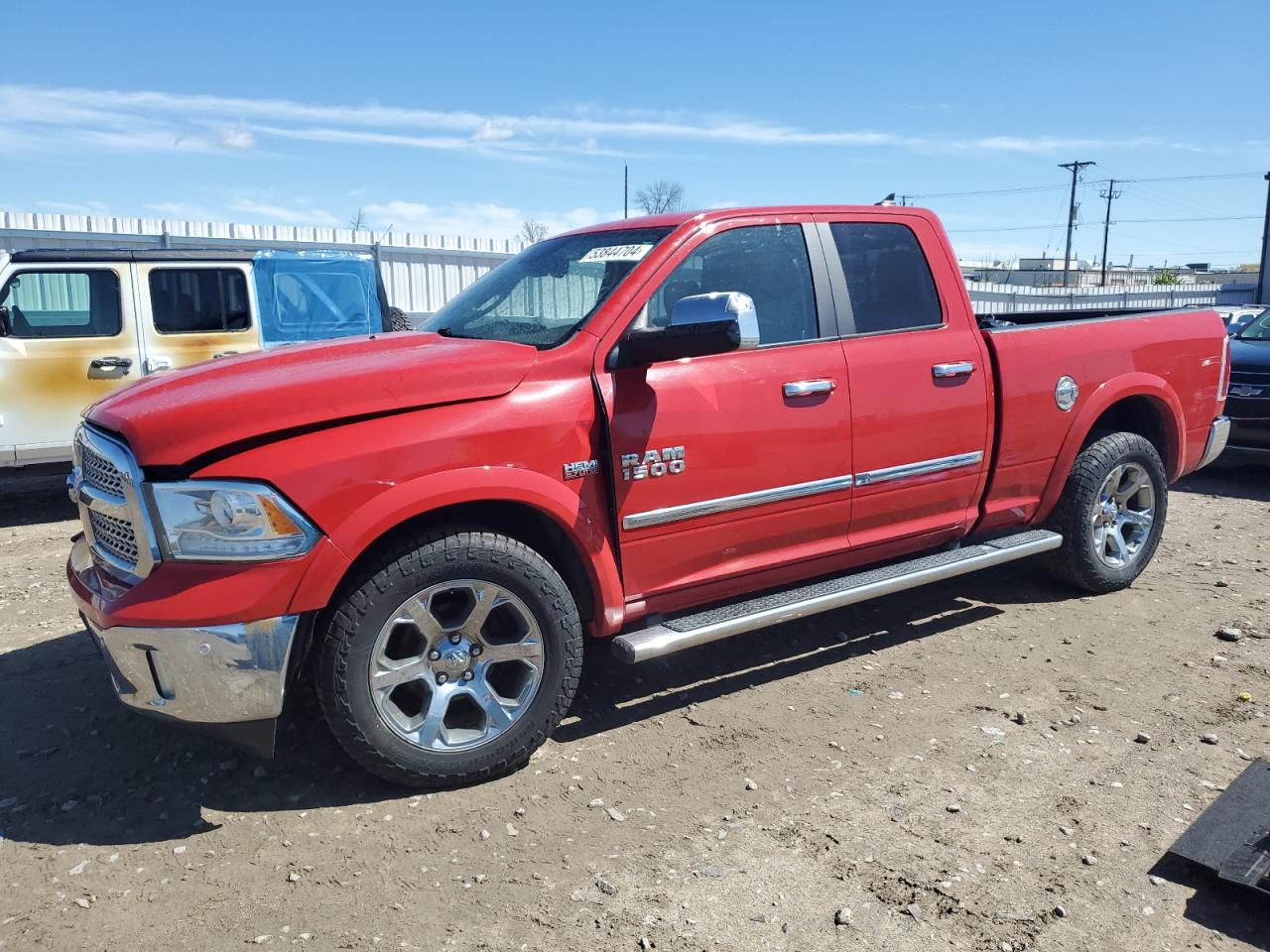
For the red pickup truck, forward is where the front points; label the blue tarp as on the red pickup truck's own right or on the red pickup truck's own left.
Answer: on the red pickup truck's own right

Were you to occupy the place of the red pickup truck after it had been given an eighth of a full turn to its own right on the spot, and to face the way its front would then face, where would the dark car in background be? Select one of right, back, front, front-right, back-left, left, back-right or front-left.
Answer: back-right

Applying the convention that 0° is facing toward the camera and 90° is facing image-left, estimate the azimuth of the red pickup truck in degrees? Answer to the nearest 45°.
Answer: approximately 45°

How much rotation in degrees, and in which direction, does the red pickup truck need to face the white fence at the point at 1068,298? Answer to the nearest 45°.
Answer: approximately 180°

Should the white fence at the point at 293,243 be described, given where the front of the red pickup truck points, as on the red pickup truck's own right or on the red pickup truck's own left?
on the red pickup truck's own right

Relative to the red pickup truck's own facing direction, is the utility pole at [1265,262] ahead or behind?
behind
